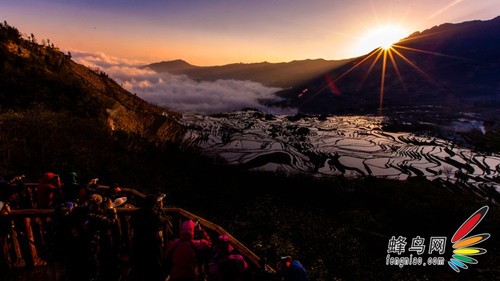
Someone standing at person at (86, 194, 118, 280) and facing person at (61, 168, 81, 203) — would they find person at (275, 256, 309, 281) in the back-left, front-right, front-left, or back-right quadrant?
back-right

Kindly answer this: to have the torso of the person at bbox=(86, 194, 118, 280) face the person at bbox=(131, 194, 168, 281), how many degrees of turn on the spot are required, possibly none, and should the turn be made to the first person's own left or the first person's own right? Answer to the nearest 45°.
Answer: approximately 90° to the first person's own right

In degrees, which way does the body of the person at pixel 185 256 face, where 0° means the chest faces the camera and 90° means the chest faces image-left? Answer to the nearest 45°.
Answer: approximately 225°

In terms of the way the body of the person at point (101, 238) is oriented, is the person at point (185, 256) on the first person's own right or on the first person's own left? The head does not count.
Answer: on the first person's own right

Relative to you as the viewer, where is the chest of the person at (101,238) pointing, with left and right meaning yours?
facing away from the viewer and to the right of the viewer

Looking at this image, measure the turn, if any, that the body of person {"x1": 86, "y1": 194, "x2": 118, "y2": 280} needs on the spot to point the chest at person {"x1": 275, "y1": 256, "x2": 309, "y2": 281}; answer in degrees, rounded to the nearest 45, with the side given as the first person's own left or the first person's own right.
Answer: approximately 90° to the first person's own right

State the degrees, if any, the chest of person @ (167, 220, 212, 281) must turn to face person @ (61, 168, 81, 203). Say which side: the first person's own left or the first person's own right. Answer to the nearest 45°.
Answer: approximately 90° to the first person's own left

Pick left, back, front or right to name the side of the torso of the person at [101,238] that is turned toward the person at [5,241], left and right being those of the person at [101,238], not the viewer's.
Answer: left

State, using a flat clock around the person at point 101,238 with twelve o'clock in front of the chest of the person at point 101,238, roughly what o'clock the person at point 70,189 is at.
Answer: the person at point 70,189 is roughly at 10 o'clock from the person at point 101,238.

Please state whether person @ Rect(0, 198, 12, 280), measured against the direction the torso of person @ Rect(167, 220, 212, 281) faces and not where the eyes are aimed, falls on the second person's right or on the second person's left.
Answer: on the second person's left
